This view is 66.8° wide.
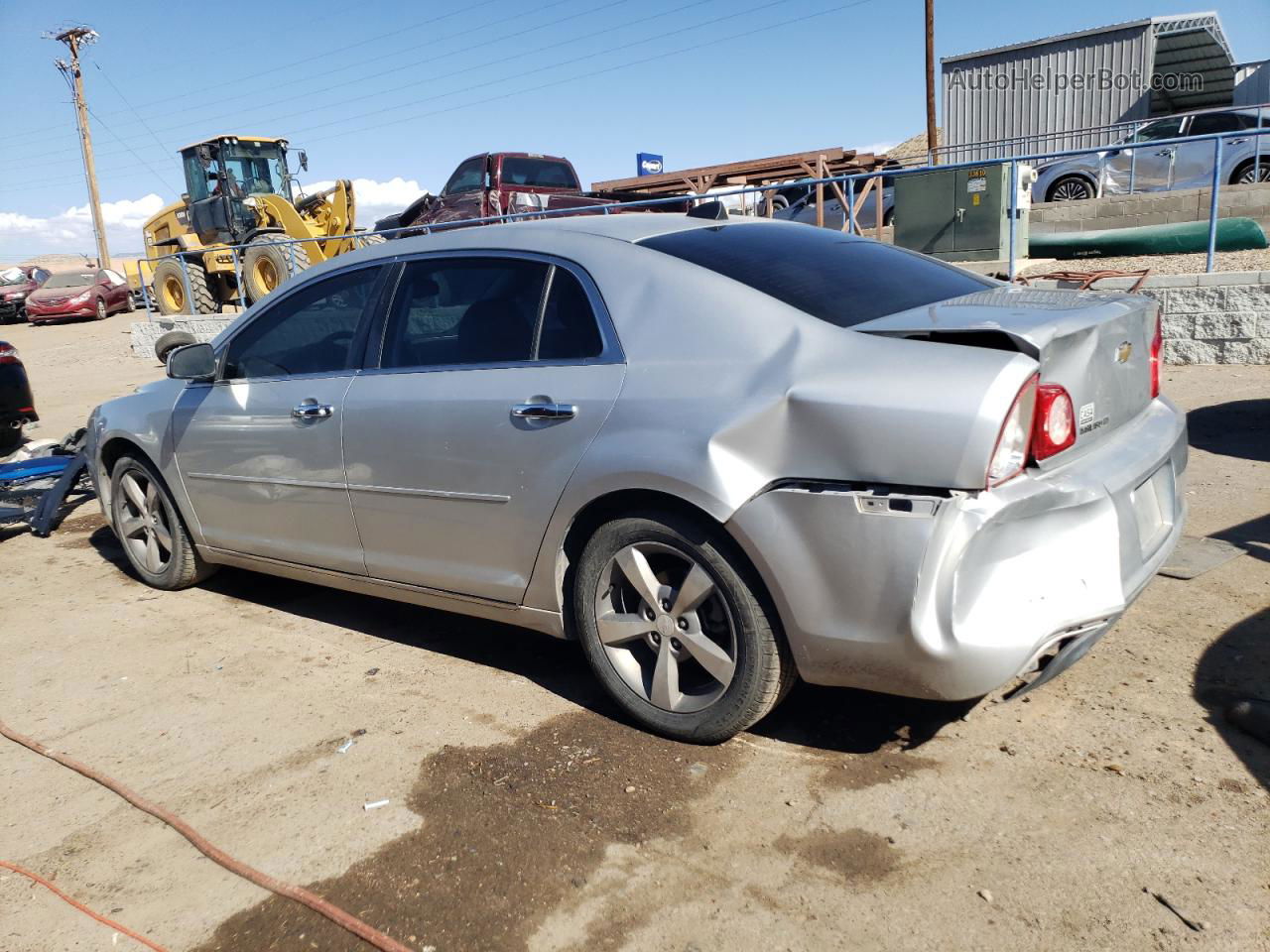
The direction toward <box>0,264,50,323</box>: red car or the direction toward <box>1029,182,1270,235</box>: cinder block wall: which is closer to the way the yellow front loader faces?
the cinder block wall

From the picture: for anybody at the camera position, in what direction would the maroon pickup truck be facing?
facing away from the viewer and to the left of the viewer

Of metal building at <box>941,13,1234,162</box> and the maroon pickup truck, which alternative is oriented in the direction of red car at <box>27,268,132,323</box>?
the maroon pickup truck

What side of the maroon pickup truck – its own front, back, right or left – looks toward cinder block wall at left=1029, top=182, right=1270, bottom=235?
back

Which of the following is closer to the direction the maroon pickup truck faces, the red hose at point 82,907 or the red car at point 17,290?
the red car

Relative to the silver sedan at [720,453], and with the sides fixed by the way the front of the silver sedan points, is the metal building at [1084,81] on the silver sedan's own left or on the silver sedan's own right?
on the silver sedan's own right

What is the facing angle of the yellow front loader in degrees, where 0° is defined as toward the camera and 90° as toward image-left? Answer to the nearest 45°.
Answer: approximately 315°

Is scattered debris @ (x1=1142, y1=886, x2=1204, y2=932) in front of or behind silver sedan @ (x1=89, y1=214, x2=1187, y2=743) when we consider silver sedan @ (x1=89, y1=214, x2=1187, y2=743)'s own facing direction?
behind

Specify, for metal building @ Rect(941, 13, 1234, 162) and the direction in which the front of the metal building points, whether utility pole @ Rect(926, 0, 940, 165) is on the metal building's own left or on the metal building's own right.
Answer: on the metal building's own right

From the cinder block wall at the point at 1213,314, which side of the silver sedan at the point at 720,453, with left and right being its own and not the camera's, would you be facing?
right

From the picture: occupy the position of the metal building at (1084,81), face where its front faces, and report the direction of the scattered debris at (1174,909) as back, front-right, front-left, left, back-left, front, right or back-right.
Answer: front-right

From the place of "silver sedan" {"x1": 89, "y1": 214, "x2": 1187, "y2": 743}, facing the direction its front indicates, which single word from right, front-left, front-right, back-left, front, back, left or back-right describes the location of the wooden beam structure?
front-right

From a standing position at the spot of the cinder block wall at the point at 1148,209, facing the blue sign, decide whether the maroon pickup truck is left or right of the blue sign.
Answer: left

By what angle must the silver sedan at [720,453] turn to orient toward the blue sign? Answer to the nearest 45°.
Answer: approximately 45° to its right

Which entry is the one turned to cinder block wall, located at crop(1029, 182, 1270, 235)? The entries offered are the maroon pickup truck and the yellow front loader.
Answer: the yellow front loader
